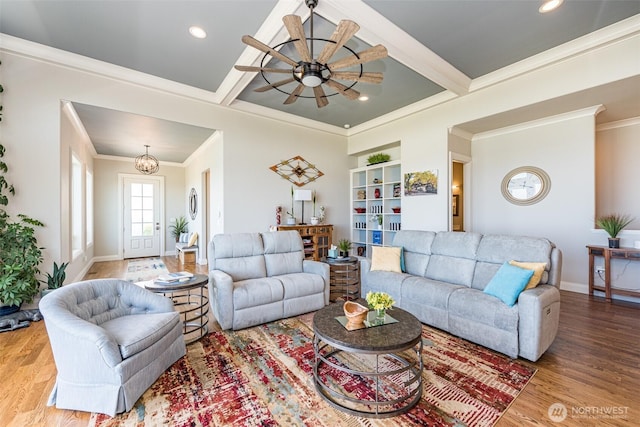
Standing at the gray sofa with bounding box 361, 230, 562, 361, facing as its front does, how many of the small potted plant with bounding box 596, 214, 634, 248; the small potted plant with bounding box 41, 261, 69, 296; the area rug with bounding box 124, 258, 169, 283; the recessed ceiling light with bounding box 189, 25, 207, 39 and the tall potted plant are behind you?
1

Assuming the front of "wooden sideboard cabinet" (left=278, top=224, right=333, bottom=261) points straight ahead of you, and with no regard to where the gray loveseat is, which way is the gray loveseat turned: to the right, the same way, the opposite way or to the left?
the same way

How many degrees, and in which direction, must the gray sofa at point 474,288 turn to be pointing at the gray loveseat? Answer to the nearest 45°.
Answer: approximately 45° to its right

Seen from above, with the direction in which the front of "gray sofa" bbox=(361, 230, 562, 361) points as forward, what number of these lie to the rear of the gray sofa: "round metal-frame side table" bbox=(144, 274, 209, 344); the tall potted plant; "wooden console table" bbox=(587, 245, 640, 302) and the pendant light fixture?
1

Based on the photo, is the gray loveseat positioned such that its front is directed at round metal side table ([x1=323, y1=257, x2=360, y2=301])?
no

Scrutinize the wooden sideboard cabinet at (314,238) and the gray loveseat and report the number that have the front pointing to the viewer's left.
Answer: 0

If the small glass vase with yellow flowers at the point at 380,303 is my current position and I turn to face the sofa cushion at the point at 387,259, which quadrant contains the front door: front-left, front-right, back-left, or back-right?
front-left

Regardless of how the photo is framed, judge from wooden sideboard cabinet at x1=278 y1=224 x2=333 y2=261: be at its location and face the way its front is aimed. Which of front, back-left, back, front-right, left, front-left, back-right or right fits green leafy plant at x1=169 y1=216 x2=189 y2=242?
back

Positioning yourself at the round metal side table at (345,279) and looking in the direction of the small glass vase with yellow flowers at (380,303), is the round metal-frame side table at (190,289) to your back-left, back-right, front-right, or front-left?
front-right

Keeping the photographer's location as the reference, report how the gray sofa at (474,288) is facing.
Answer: facing the viewer and to the left of the viewer

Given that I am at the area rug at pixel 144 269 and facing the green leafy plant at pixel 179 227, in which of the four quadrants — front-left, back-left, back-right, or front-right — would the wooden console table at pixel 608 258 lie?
back-right

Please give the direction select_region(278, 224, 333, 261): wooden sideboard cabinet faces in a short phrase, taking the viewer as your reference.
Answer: facing the viewer and to the right of the viewer

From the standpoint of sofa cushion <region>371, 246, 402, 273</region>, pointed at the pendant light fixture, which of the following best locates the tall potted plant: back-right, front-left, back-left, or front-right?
front-left

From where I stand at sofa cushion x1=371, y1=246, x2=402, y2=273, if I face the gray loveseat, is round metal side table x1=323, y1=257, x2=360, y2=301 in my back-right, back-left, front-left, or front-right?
front-right

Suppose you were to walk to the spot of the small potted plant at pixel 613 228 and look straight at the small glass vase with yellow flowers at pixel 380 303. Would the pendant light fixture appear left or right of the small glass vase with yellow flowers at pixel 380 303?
right

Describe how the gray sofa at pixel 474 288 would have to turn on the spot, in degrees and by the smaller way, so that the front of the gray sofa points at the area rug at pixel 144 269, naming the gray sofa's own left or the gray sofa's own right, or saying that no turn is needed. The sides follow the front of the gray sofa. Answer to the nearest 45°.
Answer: approximately 45° to the gray sofa's own right

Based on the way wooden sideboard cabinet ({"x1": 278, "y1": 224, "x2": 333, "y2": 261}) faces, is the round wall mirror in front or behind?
in front
